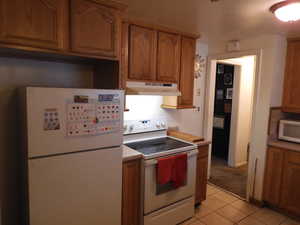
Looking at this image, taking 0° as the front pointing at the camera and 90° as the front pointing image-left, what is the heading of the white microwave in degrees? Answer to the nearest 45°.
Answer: approximately 45°

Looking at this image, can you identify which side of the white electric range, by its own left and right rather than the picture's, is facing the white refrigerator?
right

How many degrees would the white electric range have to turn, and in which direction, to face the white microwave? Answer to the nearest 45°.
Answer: approximately 45° to its left
